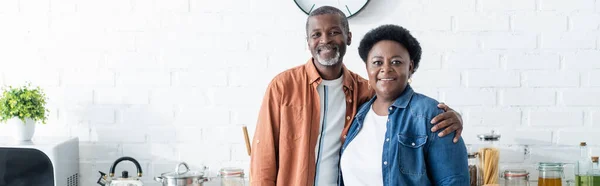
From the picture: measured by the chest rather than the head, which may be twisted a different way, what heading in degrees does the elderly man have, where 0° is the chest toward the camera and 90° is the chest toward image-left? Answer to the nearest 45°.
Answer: approximately 315°

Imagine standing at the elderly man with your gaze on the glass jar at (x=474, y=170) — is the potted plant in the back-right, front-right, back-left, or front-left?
back-left

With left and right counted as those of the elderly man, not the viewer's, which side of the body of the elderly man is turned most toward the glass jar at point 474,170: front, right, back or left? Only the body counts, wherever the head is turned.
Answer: left

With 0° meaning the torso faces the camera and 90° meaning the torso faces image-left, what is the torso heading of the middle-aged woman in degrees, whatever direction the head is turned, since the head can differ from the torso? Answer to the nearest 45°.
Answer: approximately 45°

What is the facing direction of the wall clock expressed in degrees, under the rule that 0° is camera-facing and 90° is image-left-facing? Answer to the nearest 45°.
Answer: approximately 0°

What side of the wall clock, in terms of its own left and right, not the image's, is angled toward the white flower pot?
right

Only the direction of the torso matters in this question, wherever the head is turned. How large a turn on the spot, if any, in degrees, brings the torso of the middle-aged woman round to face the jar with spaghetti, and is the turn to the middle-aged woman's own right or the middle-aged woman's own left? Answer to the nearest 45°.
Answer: approximately 180°
